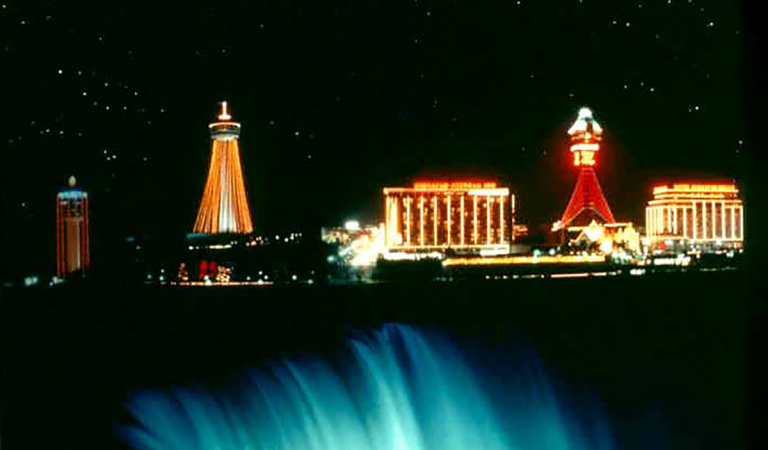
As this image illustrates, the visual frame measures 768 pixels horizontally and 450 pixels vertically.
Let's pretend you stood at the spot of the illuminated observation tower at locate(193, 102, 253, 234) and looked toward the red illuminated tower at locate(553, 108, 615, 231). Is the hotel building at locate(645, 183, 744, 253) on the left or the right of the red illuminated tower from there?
right

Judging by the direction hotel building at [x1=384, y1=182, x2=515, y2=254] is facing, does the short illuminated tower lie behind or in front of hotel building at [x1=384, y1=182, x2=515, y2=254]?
in front

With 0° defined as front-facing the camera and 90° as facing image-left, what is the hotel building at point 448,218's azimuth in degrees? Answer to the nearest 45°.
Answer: approximately 0°

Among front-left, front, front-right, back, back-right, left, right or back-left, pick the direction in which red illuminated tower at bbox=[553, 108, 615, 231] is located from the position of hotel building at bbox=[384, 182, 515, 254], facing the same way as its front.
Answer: left

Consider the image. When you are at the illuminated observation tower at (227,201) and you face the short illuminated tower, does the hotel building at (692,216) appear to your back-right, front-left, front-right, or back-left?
back-left

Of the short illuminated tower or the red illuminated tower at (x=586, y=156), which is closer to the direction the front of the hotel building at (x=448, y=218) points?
the short illuminated tower

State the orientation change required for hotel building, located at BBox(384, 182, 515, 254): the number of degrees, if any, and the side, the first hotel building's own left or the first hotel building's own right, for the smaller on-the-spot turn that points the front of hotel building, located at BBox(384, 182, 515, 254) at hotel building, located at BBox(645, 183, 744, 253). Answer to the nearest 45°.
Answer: approximately 45° to the first hotel building's own left
